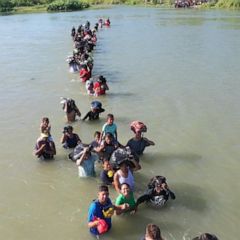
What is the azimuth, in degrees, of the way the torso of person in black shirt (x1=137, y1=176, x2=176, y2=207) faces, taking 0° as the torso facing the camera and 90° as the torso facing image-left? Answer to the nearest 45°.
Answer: approximately 0°

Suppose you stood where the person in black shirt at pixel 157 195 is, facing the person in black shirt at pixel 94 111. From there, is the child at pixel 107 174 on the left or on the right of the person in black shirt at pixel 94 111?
left

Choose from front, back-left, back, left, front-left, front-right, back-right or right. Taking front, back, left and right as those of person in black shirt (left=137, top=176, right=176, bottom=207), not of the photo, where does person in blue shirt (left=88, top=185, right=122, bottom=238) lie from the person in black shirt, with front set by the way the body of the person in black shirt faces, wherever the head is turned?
front-right

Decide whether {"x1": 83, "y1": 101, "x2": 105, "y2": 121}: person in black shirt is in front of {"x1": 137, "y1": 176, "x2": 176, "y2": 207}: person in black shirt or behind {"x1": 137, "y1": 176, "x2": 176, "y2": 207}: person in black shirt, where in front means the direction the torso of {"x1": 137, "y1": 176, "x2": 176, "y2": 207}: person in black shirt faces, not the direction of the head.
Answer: behind

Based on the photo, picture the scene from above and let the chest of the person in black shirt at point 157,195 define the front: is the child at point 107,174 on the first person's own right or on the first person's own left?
on the first person's own right

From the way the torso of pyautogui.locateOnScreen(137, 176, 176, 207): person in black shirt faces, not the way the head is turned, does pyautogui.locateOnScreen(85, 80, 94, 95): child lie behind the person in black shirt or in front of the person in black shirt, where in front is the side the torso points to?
behind
